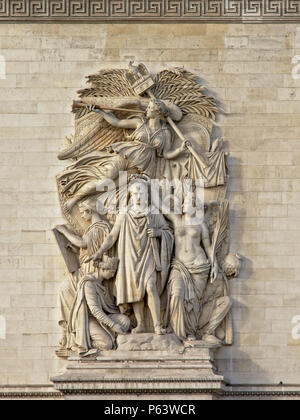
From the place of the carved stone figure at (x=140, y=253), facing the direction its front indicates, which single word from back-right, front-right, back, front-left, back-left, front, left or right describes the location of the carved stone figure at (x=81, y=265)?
right

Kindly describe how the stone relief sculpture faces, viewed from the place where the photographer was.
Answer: facing the viewer

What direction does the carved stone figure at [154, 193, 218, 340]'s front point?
toward the camera

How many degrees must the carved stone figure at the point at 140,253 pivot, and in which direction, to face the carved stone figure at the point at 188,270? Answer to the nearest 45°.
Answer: approximately 90° to its left
